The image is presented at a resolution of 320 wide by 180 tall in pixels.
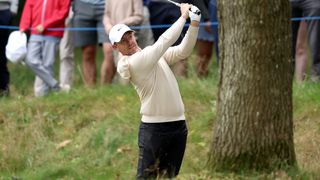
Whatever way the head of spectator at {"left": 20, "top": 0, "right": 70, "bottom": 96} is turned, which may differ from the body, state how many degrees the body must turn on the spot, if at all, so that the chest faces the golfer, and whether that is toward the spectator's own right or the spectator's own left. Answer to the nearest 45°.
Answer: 0° — they already face them

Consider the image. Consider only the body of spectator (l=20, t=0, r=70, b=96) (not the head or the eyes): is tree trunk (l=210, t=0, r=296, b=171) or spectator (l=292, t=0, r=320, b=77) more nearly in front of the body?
the tree trunk

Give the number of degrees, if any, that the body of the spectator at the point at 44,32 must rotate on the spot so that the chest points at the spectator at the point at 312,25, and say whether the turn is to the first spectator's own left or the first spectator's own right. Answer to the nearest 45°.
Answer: approximately 45° to the first spectator's own left

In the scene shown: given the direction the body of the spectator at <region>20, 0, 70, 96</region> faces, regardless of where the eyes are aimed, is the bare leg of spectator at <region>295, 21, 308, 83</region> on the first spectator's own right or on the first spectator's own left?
on the first spectator's own left

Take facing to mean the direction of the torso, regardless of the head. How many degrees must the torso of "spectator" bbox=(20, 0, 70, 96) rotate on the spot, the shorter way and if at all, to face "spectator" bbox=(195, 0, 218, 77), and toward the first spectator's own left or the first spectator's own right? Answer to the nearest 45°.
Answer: approximately 90° to the first spectator's own left

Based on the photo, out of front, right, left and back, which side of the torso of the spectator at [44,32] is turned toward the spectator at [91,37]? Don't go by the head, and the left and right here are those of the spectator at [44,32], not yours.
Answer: left

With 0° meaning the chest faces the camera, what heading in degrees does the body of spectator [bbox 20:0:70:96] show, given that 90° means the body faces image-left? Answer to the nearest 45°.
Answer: approximately 0°

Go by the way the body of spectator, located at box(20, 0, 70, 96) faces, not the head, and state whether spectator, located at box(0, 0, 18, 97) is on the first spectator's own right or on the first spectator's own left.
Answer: on the first spectator's own right

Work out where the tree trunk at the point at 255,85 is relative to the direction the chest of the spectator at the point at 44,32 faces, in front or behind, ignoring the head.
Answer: in front
